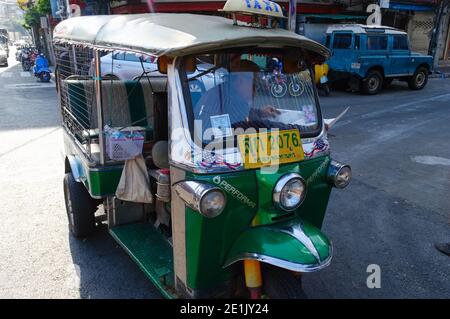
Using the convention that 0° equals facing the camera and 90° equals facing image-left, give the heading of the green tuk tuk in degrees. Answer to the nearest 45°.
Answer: approximately 315°

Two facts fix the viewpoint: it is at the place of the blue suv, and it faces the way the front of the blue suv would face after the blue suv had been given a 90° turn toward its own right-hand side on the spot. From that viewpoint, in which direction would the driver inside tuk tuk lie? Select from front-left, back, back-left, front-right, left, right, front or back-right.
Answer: front-right

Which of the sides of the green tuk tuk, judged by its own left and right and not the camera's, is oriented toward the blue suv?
left

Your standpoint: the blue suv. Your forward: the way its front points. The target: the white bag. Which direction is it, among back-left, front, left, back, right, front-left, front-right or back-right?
back-right

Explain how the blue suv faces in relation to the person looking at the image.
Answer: facing away from the viewer and to the right of the viewer

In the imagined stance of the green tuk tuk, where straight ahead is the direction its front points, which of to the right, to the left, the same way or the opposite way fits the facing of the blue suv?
to the left

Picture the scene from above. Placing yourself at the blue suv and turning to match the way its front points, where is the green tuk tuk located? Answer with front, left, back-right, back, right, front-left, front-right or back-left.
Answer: back-right
